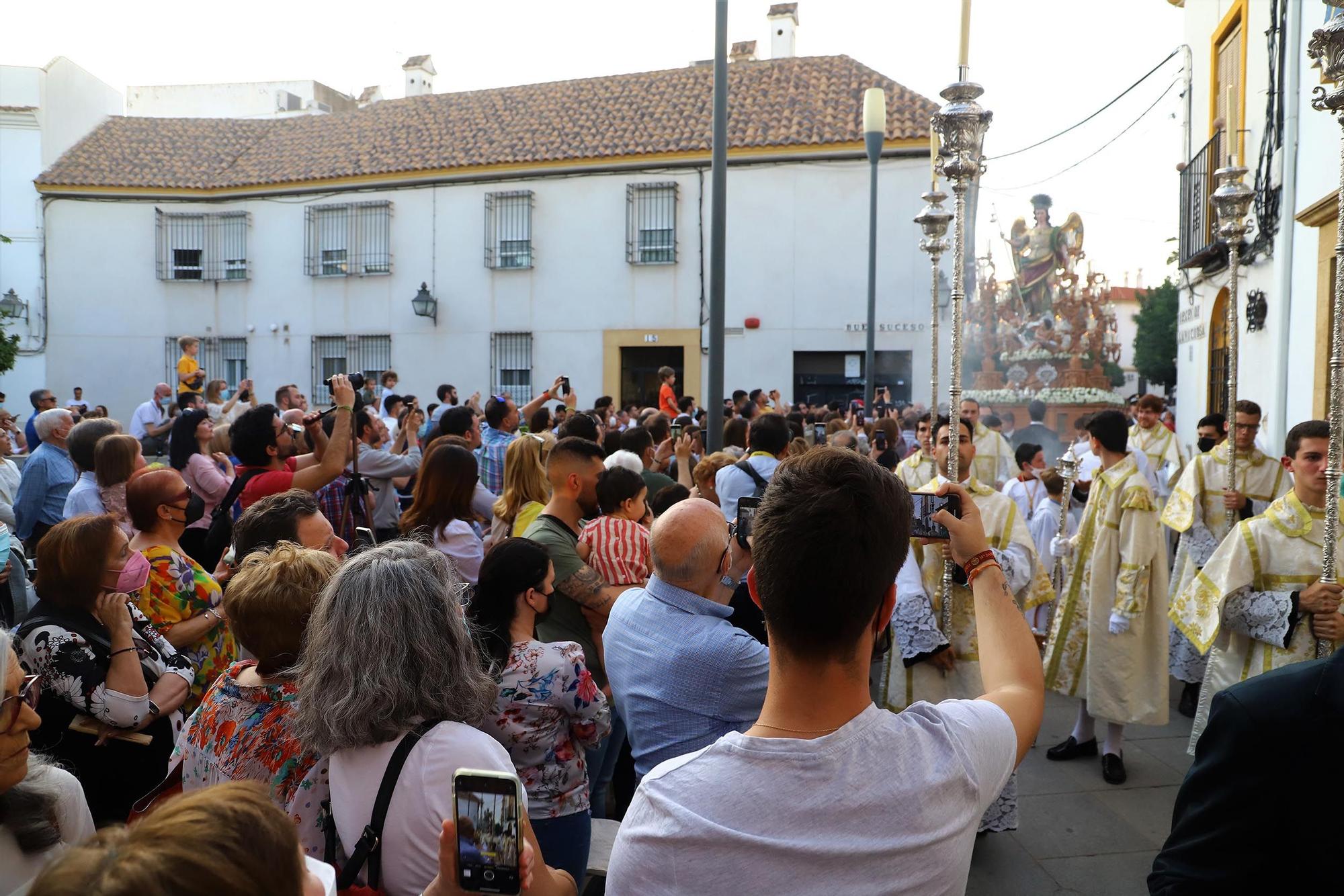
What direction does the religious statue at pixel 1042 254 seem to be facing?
toward the camera

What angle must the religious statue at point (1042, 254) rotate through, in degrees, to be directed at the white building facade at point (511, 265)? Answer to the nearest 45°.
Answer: approximately 90° to its right

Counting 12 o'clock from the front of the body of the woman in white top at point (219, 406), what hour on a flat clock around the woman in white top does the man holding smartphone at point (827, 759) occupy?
The man holding smartphone is roughly at 3 o'clock from the woman in white top.

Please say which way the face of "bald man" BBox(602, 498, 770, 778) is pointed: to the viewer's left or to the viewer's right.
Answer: to the viewer's right

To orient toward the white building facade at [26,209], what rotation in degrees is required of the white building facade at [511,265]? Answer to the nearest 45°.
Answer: approximately 135° to its right

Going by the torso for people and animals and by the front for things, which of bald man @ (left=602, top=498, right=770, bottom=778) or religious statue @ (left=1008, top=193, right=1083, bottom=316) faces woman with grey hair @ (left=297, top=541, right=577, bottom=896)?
the religious statue

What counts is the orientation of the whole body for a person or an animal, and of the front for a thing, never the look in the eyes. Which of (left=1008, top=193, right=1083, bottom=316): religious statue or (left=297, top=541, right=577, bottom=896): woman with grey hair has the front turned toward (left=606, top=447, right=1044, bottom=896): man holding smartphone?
the religious statue

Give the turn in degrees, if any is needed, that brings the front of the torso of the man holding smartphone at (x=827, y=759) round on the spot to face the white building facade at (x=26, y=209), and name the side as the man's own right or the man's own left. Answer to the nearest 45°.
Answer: approximately 45° to the man's own left

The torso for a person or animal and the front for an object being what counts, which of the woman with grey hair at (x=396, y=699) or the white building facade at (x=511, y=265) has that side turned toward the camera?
the white building facade

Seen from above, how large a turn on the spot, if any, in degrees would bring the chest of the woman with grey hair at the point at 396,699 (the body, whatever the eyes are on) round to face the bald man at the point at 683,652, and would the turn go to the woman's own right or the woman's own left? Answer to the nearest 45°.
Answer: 0° — they already face them

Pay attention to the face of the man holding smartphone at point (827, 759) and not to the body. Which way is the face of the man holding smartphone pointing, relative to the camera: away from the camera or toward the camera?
away from the camera

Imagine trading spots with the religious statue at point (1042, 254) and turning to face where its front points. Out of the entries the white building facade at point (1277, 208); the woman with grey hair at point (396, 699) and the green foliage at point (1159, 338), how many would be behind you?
1

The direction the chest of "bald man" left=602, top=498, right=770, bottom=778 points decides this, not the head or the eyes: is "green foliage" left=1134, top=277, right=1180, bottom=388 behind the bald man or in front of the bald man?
in front

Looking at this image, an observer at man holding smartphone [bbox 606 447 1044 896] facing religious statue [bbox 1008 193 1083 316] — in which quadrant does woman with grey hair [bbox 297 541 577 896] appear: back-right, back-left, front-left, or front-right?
front-left

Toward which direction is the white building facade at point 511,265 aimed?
toward the camera

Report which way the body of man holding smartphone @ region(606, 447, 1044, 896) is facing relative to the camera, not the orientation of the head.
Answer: away from the camera

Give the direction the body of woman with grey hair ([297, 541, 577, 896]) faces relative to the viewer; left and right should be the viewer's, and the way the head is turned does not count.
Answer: facing away from the viewer and to the right of the viewer

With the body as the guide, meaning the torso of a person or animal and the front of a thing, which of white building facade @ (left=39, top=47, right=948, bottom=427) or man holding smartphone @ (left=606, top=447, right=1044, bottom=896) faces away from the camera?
the man holding smartphone

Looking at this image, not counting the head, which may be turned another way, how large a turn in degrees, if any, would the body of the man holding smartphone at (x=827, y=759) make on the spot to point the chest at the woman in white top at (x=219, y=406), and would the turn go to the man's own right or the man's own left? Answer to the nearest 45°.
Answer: approximately 45° to the man's own left
